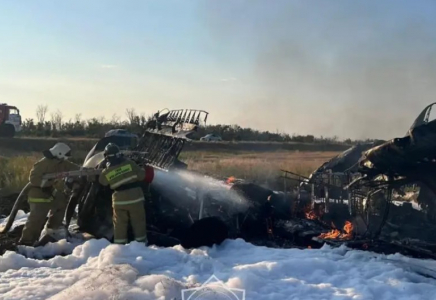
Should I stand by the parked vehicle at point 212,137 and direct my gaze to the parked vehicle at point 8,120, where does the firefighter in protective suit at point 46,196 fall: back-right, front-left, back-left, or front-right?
front-left

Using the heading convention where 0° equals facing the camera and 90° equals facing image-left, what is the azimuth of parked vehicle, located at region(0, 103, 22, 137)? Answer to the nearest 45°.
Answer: approximately 270°

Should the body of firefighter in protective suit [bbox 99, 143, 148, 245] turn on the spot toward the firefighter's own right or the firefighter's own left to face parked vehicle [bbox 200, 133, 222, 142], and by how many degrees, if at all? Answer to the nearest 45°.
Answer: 0° — they already face it

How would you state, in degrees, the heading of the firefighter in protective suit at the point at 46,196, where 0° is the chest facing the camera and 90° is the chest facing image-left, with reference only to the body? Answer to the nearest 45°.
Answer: approximately 270°

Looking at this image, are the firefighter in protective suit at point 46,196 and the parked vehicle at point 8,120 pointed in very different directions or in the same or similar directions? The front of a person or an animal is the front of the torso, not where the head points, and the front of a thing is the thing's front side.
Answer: same or similar directions

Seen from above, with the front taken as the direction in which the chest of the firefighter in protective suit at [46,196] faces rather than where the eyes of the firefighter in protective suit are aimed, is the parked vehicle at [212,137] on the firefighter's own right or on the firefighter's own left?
on the firefighter's own left

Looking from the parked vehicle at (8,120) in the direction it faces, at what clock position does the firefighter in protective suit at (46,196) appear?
The firefighter in protective suit is roughly at 3 o'clock from the parked vehicle.

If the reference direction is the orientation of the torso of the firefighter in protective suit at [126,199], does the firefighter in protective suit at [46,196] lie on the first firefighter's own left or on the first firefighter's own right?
on the first firefighter's own left

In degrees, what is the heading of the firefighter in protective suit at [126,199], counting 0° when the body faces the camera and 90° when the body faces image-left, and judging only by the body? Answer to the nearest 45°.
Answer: approximately 180°

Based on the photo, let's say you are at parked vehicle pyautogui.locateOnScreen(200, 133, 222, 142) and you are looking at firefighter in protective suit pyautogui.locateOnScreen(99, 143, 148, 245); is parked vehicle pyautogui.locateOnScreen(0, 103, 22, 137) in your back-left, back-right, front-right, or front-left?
front-right
